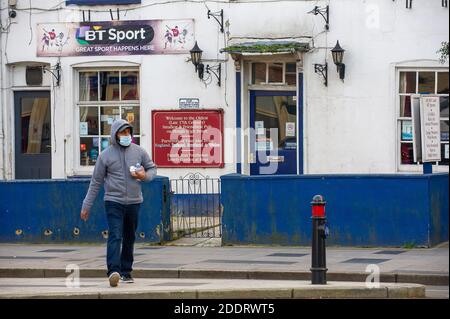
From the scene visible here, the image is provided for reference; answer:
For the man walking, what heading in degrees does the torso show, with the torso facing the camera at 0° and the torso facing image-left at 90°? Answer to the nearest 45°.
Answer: approximately 0°

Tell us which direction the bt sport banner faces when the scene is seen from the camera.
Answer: facing the viewer

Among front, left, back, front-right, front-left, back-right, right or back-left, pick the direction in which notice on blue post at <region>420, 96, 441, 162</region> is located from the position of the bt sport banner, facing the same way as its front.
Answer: front-left

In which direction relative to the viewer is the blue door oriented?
toward the camera

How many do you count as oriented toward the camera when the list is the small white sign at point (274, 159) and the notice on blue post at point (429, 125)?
2

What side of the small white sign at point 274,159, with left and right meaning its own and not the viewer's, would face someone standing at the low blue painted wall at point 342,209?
front

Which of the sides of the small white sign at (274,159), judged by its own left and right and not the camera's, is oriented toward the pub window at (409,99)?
left

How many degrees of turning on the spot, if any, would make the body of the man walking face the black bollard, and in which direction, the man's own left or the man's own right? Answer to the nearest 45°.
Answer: approximately 90° to the man's own left

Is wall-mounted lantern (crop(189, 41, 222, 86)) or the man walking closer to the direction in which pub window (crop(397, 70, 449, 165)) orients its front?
the man walking

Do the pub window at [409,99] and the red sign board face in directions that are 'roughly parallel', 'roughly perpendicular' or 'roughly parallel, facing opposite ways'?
roughly parallel

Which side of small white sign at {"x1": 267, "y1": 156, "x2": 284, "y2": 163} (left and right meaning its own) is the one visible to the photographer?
front

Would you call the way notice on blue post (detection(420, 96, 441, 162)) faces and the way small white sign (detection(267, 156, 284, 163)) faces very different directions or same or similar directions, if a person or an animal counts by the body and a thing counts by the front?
same or similar directions

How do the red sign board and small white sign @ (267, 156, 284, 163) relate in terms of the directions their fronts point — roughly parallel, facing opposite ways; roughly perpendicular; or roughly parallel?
roughly parallel
